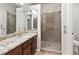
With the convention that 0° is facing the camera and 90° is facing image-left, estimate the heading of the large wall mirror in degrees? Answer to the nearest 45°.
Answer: approximately 315°

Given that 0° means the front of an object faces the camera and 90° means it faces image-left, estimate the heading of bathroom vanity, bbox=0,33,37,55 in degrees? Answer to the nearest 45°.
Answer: approximately 315°
